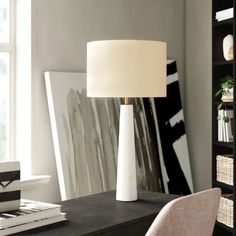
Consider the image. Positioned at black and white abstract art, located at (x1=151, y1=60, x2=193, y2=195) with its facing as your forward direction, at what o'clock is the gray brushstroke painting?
The gray brushstroke painting is roughly at 3 o'clock from the black and white abstract art.

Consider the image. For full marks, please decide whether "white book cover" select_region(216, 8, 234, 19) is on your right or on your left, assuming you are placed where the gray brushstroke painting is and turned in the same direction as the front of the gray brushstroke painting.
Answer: on your left

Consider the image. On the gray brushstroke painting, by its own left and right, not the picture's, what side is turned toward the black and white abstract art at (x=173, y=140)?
left

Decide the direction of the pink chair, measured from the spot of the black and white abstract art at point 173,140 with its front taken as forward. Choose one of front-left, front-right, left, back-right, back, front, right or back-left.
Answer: front-right

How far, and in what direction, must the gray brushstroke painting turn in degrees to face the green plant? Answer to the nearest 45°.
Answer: approximately 45° to its left

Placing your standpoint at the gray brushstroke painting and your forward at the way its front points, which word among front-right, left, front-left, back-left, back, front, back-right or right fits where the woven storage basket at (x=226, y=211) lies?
front-left

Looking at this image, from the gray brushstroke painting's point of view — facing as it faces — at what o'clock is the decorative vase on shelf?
The decorative vase on shelf is roughly at 10 o'clock from the gray brushstroke painting.
